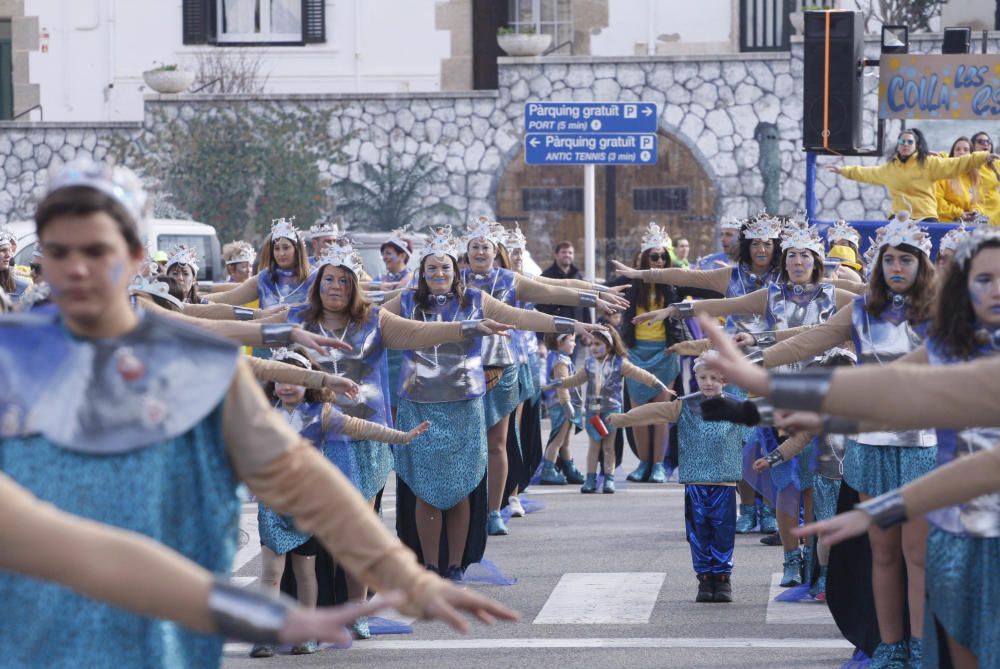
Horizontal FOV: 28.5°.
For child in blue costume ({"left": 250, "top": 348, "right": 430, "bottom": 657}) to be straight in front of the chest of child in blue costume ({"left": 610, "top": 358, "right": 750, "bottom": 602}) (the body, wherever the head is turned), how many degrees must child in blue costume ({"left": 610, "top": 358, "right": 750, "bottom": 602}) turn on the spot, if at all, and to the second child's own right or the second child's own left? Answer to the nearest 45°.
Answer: approximately 45° to the second child's own right

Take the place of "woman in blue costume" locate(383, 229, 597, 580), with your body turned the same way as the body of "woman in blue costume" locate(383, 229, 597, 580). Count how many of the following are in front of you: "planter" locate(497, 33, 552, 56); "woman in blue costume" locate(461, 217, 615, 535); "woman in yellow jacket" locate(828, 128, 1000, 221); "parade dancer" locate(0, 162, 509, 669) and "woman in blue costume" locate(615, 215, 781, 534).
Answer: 1

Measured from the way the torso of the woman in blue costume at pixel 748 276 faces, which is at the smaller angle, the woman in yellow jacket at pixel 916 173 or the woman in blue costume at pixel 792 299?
the woman in blue costume

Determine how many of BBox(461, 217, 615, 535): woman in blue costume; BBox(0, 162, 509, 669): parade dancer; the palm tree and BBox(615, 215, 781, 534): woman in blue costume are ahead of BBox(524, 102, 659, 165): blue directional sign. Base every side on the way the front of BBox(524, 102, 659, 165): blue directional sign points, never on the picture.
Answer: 3

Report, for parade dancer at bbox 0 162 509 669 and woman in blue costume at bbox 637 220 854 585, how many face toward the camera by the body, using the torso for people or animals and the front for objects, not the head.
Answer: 2

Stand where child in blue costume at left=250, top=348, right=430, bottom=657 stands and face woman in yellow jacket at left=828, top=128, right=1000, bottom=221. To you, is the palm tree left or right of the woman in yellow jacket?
left

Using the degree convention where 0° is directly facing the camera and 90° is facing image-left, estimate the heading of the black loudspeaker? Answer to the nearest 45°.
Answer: approximately 45°

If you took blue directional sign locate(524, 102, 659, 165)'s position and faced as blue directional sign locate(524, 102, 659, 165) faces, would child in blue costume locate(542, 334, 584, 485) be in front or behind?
in front

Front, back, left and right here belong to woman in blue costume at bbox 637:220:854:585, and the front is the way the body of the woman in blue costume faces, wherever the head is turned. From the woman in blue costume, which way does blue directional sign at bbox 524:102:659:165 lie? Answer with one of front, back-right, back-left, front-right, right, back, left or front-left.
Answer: back

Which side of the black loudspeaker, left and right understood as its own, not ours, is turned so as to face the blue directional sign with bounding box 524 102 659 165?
right

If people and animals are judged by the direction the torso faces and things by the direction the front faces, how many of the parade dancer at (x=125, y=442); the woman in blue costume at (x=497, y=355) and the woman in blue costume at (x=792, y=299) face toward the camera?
3

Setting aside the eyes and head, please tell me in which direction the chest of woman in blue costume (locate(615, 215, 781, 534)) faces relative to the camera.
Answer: toward the camera

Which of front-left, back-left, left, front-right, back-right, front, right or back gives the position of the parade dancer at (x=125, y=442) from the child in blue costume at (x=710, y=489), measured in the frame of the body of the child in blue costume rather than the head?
front
